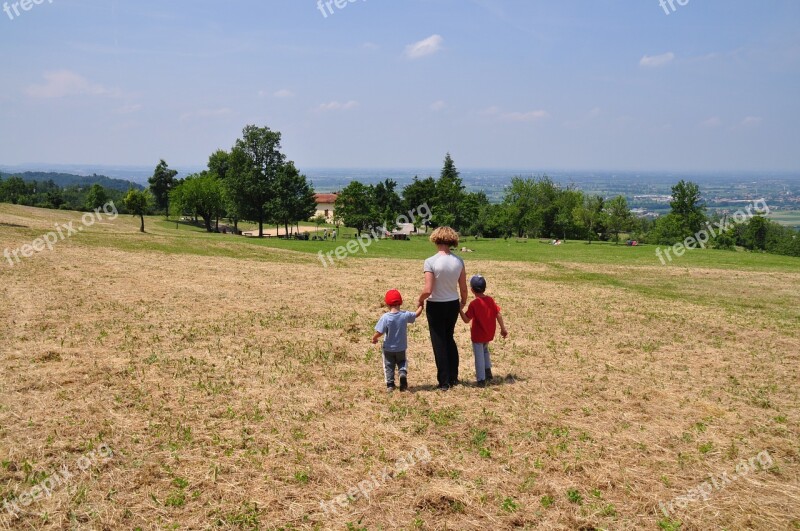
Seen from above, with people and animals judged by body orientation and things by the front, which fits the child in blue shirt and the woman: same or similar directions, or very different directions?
same or similar directions

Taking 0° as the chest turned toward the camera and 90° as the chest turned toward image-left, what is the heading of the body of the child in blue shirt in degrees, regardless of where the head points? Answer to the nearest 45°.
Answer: approximately 180°

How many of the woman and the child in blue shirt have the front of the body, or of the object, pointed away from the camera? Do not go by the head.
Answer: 2

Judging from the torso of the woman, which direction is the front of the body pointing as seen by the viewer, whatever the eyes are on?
away from the camera

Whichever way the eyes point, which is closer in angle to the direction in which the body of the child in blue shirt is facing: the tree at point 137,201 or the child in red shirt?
the tree

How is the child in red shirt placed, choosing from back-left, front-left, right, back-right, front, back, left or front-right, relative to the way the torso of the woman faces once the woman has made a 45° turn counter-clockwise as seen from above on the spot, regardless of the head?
right

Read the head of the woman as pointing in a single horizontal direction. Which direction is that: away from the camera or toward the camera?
away from the camera

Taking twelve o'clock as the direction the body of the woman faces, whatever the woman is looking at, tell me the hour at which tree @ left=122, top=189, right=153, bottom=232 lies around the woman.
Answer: The tree is roughly at 11 o'clock from the woman.

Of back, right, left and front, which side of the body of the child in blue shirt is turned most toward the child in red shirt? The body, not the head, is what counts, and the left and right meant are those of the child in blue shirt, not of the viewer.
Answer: right
